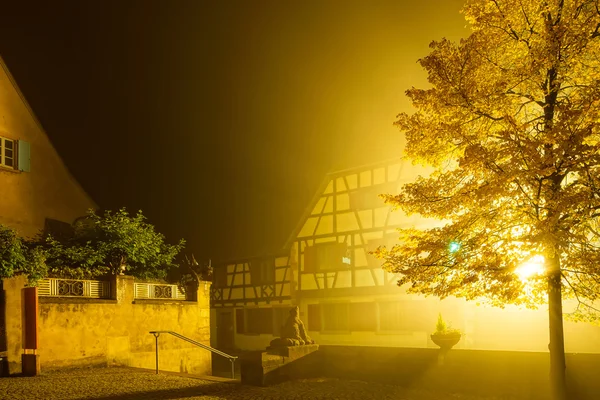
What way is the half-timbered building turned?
toward the camera

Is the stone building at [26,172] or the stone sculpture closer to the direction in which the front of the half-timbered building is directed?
the stone sculpture

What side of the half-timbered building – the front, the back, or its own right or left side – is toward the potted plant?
front

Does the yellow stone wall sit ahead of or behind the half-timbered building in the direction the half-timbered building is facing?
ahead

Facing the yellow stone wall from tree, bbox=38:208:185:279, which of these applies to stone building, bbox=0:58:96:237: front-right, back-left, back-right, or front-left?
back-right

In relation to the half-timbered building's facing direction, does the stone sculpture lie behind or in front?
in front
